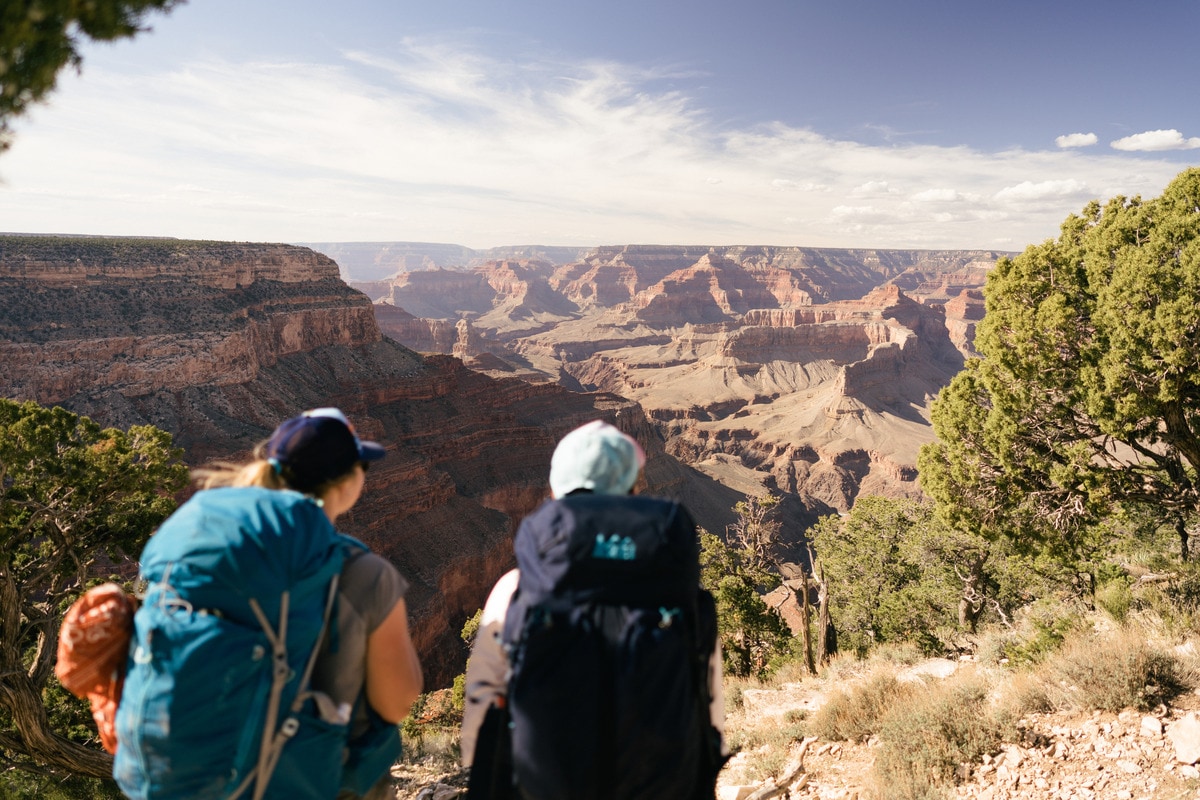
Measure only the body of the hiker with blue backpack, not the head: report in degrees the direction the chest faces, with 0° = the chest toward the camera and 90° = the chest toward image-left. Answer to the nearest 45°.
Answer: approximately 225°

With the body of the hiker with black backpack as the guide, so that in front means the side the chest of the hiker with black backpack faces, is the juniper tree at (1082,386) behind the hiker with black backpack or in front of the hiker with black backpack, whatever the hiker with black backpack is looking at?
in front

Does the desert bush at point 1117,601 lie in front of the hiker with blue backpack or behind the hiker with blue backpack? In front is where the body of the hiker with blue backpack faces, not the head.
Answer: in front

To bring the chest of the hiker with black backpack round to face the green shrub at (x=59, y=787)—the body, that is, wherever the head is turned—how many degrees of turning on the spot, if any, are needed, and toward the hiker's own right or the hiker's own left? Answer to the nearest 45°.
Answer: approximately 45° to the hiker's own left

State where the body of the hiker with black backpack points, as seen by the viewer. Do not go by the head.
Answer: away from the camera

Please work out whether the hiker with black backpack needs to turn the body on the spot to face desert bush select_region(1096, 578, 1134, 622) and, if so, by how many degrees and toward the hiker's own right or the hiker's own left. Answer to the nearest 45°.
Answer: approximately 45° to the hiker's own right

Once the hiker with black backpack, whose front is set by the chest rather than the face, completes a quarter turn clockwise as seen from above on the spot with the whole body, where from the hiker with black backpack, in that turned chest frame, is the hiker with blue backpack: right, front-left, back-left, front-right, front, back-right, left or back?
back
